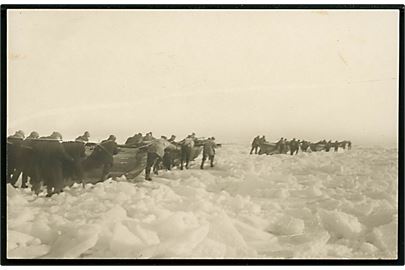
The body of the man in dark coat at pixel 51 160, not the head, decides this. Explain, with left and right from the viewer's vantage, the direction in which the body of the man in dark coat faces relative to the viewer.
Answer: facing away from the viewer and to the right of the viewer

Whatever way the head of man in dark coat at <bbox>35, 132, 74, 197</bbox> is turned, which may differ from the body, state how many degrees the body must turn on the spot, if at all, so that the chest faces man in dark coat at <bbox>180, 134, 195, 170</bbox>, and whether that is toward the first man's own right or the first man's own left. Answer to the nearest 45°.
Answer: approximately 45° to the first man's own right

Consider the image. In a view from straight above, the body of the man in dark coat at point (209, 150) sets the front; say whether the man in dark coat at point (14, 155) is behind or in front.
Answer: behind

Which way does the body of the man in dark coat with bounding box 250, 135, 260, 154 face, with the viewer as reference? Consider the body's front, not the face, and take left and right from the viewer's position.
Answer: facing away from the viewer and to the right of the viewer

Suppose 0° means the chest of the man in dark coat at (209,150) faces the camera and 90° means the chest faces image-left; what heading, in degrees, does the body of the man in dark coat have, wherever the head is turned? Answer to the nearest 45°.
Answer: approximately 225°
